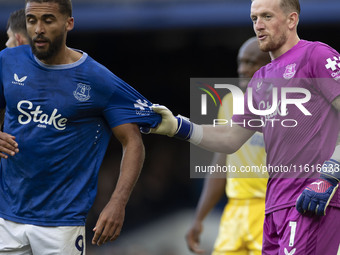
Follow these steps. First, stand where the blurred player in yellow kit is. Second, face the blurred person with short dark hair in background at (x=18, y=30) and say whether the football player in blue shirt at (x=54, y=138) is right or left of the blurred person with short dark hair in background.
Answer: left

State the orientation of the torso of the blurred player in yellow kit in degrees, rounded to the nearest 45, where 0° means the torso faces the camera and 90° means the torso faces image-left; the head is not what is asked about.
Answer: approximately 45°

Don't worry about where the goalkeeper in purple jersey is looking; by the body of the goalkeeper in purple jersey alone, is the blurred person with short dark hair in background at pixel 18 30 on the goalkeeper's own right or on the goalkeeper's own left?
on the goalkeeper's own right

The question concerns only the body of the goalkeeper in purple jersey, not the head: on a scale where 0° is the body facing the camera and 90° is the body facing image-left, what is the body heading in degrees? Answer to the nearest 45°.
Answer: approximately 45°
